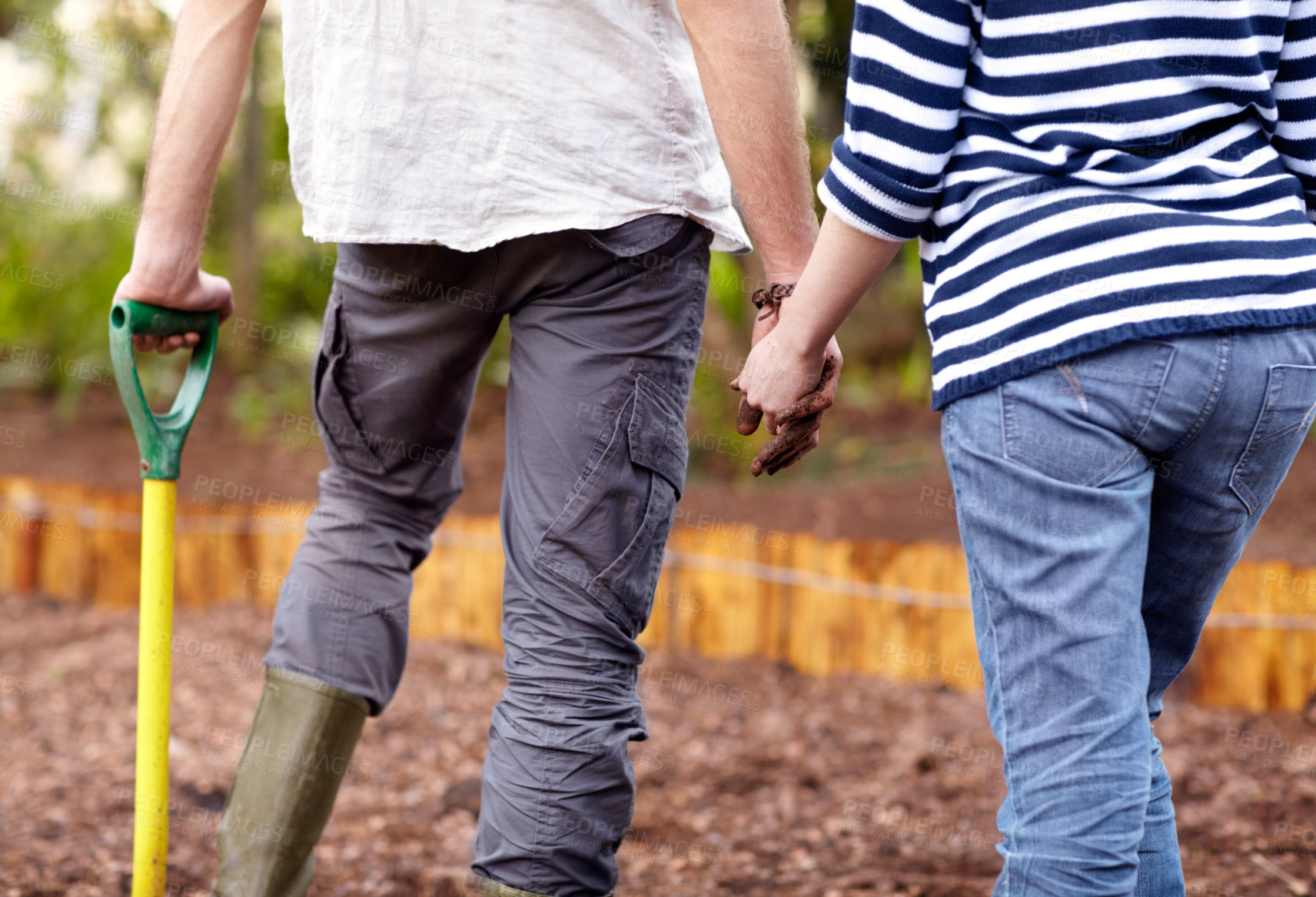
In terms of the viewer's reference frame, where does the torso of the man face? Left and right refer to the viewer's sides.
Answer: facing away from the viewer
